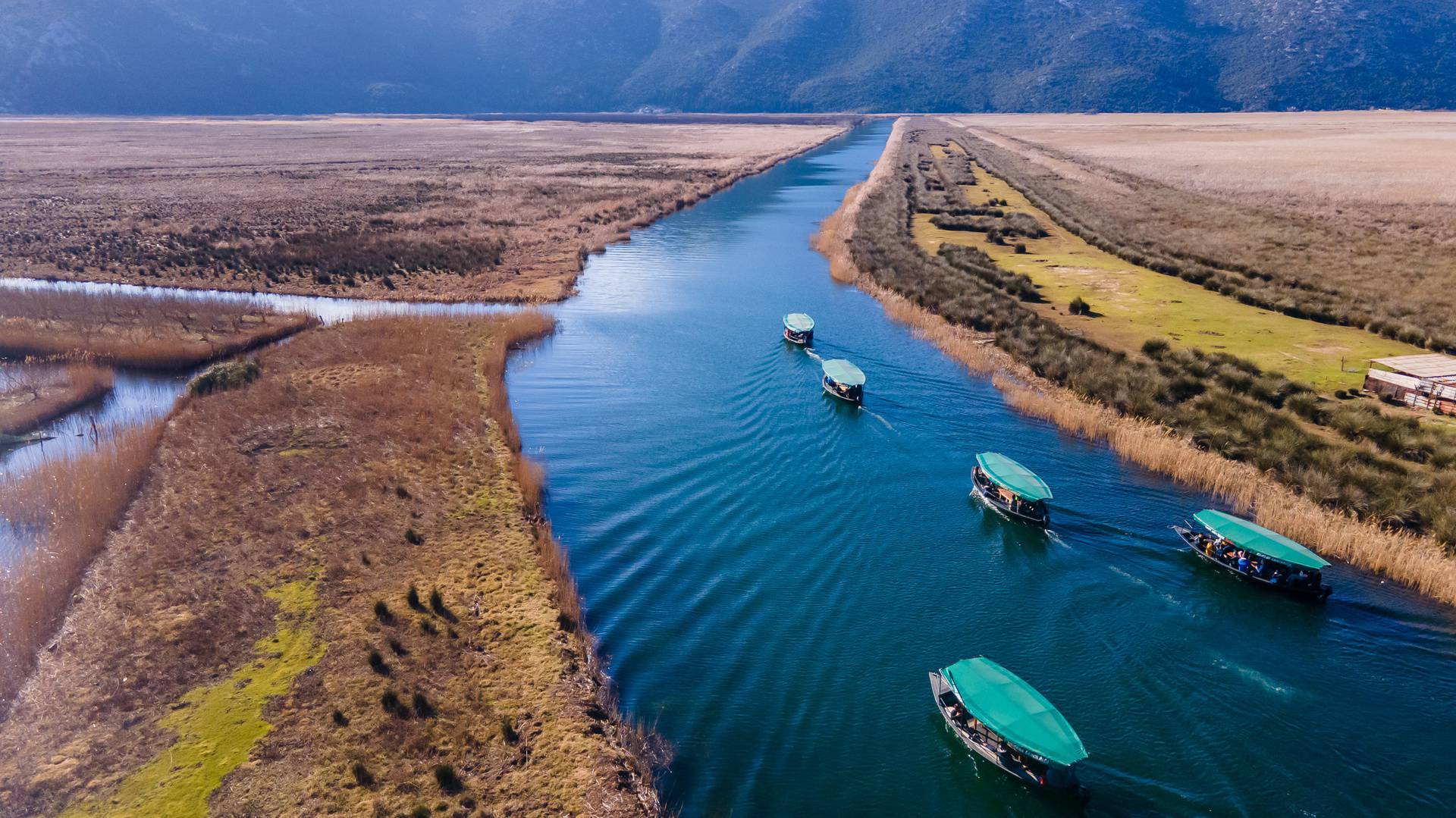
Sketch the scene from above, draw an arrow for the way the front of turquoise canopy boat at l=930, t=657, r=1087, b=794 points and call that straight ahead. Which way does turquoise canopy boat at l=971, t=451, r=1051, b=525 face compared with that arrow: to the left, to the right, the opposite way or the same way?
the same way

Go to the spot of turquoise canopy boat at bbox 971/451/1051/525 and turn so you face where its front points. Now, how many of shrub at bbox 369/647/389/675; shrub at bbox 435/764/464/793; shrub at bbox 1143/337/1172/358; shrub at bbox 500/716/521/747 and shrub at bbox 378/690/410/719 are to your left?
4

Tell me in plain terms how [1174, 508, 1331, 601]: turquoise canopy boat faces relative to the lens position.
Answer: facing away from the viewer and to the left of the viewer

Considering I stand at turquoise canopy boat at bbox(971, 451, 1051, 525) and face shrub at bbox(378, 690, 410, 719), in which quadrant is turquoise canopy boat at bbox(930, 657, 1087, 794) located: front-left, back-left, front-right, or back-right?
front-left

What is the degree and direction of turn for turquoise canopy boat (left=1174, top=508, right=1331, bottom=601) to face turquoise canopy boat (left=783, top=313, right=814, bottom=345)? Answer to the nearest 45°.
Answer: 0° — it already faces it

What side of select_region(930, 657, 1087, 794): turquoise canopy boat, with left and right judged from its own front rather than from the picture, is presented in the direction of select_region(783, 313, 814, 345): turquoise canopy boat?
front

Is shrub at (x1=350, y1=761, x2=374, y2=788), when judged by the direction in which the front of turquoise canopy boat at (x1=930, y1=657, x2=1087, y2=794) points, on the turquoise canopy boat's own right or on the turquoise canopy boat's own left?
on the turquoise canopy boat's own left

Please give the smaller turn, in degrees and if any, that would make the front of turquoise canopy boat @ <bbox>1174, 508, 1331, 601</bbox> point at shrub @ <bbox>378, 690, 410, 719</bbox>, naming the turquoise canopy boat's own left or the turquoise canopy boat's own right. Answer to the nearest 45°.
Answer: approximately 90° to the turquoise canopy boat's own left

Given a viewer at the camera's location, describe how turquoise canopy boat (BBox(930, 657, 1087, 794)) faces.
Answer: facing away from the viewer and to the left of the viewer

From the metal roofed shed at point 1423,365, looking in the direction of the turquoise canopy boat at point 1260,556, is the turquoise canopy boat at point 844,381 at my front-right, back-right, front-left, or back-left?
front-right

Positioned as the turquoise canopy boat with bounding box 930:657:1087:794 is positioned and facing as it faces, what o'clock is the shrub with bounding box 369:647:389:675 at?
The shrub is roughly at 10 o'clock from the turquoise canopy boat.

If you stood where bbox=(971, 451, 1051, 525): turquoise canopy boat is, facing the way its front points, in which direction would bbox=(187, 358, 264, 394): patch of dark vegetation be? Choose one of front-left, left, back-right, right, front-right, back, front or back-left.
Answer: front-left

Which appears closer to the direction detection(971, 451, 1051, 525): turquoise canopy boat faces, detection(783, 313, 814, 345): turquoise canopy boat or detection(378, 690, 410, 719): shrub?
the turquoise canopy boat

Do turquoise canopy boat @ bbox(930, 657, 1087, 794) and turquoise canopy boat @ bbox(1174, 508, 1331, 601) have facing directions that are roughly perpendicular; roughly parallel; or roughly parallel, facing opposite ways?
roughly parallel

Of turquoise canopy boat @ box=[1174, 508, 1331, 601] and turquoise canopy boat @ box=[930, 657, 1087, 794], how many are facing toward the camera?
0

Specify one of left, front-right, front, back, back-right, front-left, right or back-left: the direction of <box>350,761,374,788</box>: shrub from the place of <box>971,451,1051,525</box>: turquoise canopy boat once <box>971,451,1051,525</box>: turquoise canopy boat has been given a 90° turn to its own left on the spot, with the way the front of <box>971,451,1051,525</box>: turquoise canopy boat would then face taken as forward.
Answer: front

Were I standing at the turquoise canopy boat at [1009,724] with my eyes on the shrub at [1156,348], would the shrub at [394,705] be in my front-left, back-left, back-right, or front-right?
back-left

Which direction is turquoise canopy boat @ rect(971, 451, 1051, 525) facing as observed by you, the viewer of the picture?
facing away from the viewer and to the left of the viewer

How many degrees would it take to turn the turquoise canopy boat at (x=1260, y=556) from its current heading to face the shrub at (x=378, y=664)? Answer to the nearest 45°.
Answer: approximately 90° to its left
